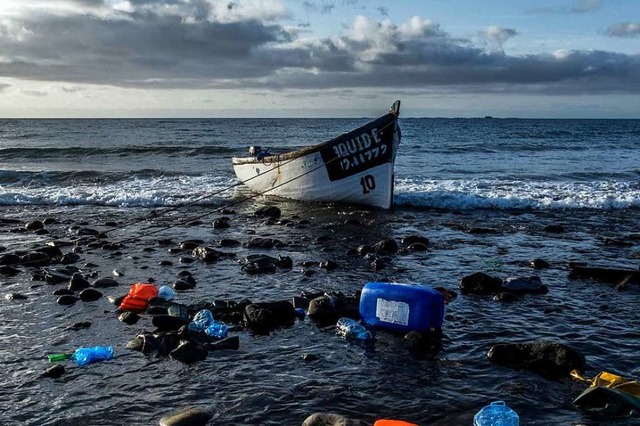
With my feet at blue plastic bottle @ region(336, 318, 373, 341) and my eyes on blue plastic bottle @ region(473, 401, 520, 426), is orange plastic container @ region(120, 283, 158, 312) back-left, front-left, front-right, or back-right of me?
back-right

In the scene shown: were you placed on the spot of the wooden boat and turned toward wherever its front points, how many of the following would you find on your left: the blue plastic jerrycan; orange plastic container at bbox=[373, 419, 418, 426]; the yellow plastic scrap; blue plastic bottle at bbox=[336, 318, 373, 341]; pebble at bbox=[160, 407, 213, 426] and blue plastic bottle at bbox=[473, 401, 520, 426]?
0

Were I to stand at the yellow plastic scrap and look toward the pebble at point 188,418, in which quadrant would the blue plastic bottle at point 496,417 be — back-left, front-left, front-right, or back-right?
front-left

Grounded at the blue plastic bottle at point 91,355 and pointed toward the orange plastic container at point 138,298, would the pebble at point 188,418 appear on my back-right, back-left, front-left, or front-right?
back-right

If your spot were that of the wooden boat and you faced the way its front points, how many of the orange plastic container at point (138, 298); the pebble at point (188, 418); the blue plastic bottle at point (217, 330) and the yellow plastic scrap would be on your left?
0

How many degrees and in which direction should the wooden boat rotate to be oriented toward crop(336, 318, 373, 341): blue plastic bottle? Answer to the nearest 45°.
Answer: approximately 45° to its right

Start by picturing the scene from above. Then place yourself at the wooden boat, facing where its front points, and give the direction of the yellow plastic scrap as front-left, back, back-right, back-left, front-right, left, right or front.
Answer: front-right

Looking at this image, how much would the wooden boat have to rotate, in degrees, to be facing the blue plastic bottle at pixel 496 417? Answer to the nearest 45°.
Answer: approximately 45° to its right

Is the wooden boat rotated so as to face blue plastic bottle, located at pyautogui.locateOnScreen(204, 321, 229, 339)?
no

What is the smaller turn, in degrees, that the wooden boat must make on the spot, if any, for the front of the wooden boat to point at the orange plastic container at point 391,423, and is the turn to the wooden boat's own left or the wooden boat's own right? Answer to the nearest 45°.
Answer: approximately 45° to the wooden boat's own right

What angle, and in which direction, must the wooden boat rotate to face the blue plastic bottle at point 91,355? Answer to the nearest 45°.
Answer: approximately 45° to its right

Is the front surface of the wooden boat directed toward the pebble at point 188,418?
no

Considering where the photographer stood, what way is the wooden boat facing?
facing the viewer and to the right of the viewer

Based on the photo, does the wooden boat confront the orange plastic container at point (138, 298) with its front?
no

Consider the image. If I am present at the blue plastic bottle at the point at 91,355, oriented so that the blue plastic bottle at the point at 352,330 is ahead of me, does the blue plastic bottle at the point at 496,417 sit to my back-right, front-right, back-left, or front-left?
front-right

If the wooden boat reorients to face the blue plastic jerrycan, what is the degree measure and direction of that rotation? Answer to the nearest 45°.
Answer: approximately 45° to its right

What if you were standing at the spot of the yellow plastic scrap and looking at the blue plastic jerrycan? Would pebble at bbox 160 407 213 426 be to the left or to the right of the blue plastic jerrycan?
left
